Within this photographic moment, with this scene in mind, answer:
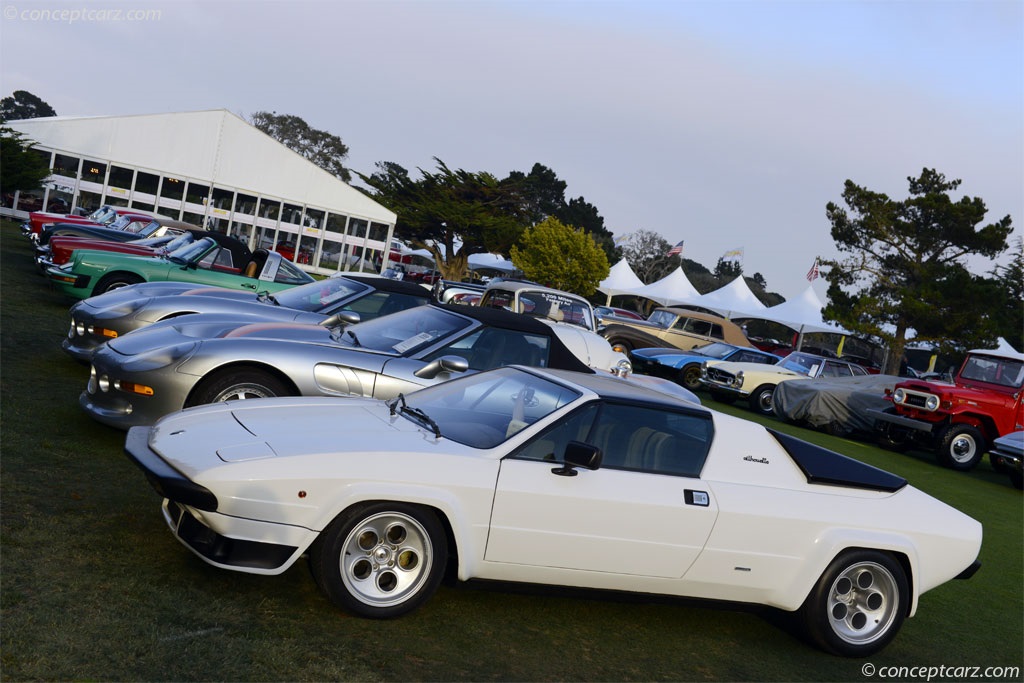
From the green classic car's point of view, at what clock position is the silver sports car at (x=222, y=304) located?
The silver sports car is roughly at 9 o'clock from the green classic car.

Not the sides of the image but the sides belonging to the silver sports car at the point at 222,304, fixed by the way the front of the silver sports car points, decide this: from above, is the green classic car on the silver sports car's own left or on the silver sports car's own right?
on the silver sports car's own right

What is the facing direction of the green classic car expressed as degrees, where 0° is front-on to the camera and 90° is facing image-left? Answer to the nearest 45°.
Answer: approximately 90°

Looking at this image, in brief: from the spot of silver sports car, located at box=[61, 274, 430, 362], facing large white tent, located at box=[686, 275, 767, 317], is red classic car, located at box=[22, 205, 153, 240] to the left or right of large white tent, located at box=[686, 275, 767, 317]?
left

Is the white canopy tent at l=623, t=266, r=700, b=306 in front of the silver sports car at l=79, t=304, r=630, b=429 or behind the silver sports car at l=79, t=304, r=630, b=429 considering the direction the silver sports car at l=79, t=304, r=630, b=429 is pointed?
behind

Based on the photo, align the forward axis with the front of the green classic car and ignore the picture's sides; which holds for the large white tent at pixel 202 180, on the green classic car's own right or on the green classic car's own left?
on the green classic car's own right

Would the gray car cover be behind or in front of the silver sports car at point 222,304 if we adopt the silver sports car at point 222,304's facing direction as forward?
behind

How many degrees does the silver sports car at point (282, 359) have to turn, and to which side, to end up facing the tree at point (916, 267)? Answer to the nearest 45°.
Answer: approximately 180°

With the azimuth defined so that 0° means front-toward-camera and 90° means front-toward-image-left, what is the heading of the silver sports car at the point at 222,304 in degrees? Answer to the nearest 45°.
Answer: approximately 45°

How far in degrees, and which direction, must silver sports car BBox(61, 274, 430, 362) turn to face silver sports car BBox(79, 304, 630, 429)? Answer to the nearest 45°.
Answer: approximately 45° to its left

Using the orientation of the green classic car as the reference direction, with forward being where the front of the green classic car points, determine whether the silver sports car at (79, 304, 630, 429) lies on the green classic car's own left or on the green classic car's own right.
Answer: on the green classic car's own left

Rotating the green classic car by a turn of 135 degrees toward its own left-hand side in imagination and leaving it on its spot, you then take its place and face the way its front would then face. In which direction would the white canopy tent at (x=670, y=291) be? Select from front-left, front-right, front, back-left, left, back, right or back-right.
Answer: left
